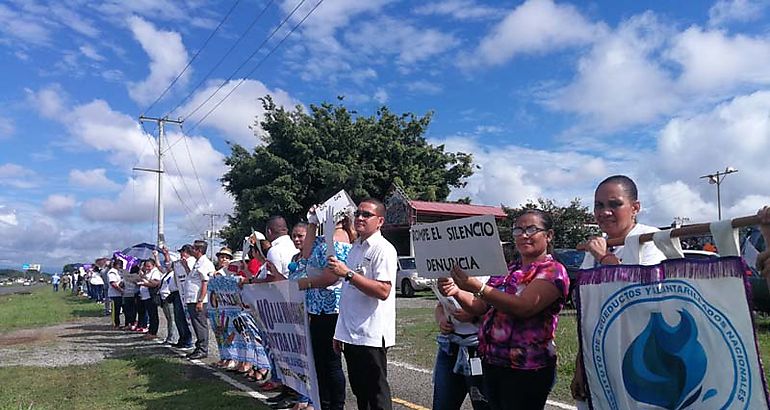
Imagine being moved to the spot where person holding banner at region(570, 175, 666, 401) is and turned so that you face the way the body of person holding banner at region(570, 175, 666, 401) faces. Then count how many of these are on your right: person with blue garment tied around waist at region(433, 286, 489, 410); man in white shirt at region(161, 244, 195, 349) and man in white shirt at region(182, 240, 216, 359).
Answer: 3

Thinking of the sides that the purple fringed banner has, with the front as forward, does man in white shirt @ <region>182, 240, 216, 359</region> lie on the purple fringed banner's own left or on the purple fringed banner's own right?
on the purple fringed banner's own right

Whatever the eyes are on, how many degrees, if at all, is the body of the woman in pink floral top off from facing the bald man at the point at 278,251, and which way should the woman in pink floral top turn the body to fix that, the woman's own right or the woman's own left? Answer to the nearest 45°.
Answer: approximately 90° to the woman's own right

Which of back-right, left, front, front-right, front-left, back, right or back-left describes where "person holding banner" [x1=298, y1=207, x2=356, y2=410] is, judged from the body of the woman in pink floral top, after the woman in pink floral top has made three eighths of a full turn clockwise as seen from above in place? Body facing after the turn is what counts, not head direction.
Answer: front-left

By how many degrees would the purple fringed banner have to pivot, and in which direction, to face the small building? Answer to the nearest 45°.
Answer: approximately 135° to its right

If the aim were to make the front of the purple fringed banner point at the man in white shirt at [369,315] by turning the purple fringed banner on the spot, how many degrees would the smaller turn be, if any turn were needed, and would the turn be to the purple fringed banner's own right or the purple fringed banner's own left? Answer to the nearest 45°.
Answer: approximately 135° to the purple fringed banner's own right

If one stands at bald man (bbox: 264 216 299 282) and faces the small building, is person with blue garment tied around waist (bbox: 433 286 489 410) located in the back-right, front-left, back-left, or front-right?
back-right

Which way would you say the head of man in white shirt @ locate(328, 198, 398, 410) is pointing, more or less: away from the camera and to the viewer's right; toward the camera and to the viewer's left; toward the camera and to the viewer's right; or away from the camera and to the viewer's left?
toward the camera and to the viewer's left

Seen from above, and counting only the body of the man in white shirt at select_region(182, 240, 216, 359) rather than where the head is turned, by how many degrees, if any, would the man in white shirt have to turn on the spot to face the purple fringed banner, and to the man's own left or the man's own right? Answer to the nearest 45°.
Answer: approximately 90° to the man's own left
